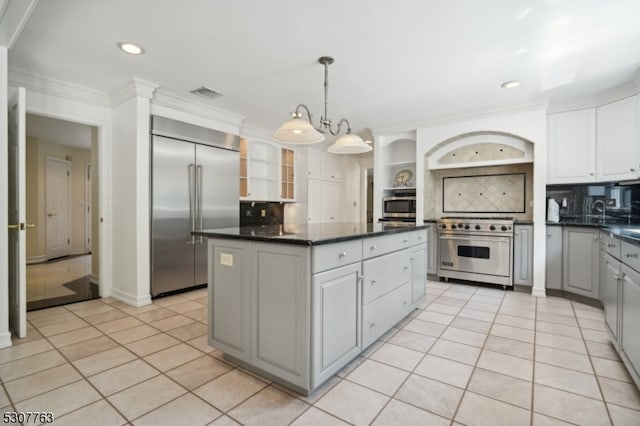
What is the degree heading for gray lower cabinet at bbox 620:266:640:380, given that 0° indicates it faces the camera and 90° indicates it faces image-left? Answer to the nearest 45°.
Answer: approximately 90°

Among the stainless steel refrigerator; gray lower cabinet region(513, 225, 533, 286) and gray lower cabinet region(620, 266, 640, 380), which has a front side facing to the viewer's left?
gray lower cabinet region(620, 266, 640, 380)

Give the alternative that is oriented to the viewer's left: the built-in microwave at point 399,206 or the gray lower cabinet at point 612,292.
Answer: the gray lower cabinet

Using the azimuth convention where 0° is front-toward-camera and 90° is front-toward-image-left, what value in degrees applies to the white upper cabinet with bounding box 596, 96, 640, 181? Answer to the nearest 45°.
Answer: approximately 45°

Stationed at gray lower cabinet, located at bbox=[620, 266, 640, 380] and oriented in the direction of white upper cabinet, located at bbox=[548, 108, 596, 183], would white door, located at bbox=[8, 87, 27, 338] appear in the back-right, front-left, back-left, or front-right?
back-left

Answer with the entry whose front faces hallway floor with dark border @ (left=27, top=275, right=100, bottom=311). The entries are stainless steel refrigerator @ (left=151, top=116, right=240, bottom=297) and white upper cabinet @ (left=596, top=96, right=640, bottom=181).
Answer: the white upper cabinet

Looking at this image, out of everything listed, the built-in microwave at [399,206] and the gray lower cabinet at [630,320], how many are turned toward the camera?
1

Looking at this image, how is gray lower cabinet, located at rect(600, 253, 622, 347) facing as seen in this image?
to the viewer's left

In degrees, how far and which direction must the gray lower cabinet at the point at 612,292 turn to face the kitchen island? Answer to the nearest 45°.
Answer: approximately 45° to its left

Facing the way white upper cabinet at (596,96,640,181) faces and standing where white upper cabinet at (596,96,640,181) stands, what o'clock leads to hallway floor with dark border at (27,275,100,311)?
The hallway floor with dark border is roughly at 12 o'clock from the white upper cabinet.

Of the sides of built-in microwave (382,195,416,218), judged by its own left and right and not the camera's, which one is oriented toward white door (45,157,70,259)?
right

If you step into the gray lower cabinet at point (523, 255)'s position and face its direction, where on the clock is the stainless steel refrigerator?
The stainless steel refrigerator is roughly at 2 o'clock from the gray lower cabinet.
